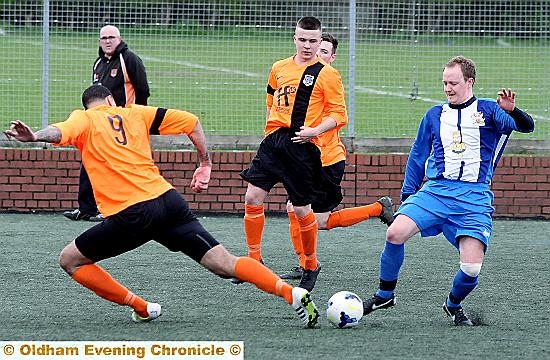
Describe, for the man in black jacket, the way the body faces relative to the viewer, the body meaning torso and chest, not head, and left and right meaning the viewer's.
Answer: facing the viewer and to the left of the viewer

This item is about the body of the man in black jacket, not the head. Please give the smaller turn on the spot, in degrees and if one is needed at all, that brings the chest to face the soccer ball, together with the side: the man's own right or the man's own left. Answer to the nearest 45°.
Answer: approximately 45° to the man's own left
